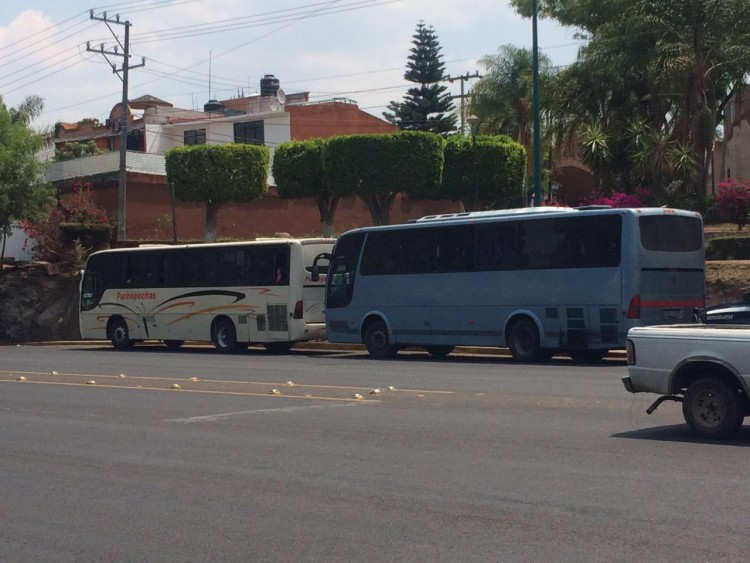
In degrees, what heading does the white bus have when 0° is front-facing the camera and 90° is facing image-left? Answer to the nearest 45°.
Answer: approximately 135°

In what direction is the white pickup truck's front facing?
to the viewer's right

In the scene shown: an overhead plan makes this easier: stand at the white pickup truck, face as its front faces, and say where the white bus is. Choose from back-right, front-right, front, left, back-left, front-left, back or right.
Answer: back-left

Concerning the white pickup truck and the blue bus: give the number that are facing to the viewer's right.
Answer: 1

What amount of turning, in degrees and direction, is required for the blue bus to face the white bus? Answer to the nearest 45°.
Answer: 0° — it already faces it

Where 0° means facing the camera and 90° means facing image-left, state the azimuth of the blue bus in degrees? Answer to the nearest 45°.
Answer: approximately 135°

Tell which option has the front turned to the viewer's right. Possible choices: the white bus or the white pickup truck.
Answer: the white pickup truck

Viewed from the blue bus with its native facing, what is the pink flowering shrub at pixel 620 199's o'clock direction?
The pink flowering shrub is roughly at 2 o'clock from the blue bus.

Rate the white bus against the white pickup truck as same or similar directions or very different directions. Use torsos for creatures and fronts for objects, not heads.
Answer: very different directions

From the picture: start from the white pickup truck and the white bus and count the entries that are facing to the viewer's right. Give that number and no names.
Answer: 1
